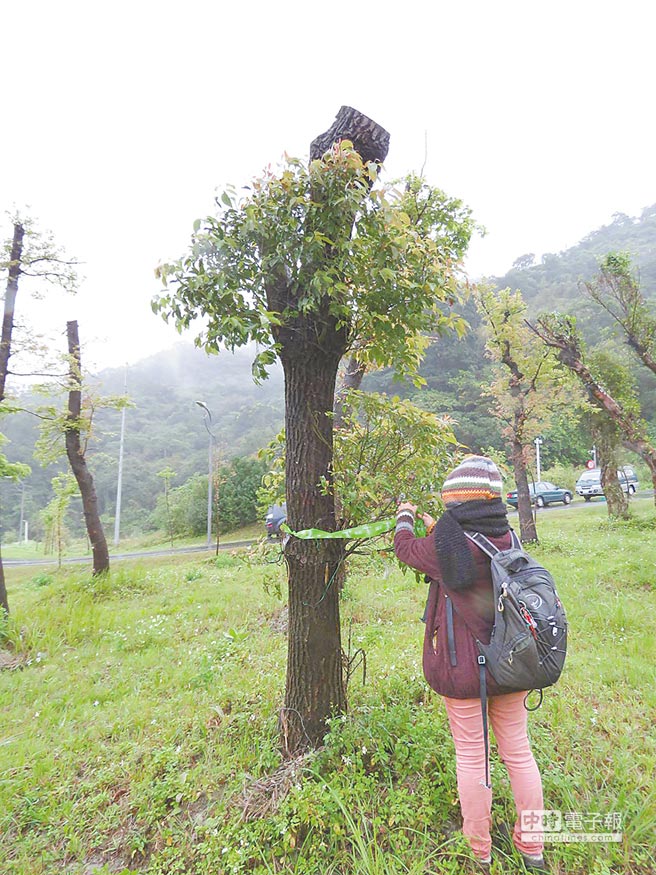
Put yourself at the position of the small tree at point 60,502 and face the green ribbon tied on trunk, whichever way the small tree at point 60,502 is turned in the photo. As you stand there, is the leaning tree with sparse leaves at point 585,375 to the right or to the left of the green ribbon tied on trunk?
left

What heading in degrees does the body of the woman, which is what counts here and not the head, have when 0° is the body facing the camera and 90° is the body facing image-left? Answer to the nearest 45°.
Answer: approximately 135°

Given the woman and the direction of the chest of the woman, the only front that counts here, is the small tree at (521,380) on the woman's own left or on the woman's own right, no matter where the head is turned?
on the woman's own right

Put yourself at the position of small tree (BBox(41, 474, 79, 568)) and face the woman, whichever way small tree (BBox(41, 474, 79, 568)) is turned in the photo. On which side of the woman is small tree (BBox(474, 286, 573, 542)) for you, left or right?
left

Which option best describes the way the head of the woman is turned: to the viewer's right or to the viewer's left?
to the viewer's left

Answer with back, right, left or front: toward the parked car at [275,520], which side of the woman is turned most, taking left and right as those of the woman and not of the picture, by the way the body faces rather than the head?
front

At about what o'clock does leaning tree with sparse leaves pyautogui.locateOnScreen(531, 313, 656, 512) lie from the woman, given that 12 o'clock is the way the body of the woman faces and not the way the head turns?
The leaning tree with sparse leaves is roughly at 2 o'clock from the woman.

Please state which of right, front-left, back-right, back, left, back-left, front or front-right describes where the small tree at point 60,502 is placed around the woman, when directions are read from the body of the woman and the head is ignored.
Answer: front
